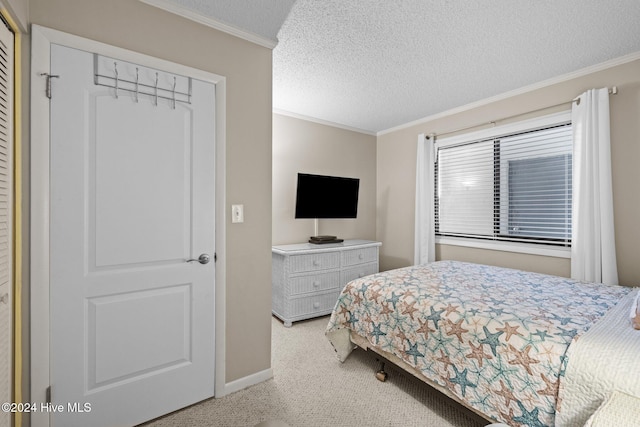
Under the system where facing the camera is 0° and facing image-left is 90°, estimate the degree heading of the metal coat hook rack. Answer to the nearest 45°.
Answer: approximately 315°

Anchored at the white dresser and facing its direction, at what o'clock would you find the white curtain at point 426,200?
The white curtain is roughly at 10 o'clock from the white dresser.

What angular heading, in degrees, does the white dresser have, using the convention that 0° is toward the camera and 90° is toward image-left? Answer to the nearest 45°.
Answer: approximately 315°

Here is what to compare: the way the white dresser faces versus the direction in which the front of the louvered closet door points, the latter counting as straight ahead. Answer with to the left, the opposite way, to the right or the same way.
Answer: to the right

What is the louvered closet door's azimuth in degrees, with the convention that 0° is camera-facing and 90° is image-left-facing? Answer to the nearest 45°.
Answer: approximately 270°

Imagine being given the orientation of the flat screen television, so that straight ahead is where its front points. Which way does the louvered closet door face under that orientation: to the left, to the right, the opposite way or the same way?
to the left

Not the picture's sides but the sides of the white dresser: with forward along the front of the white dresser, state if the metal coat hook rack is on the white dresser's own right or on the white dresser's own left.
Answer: on the white dresser's own right

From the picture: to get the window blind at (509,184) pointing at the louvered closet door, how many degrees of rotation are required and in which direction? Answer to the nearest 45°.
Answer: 0° — it already faces it

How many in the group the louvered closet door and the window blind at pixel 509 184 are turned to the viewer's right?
1

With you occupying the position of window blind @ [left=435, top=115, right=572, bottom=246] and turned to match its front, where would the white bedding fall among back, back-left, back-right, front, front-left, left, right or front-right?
front-left

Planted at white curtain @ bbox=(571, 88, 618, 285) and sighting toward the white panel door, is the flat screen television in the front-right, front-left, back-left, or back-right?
front-right

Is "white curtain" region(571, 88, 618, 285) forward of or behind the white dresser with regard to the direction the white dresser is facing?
forward

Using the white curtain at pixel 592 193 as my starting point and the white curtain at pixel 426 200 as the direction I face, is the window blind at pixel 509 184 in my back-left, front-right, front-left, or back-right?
front-right

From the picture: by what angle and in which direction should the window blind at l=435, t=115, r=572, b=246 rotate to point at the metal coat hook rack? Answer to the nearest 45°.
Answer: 0° — it already faces it
